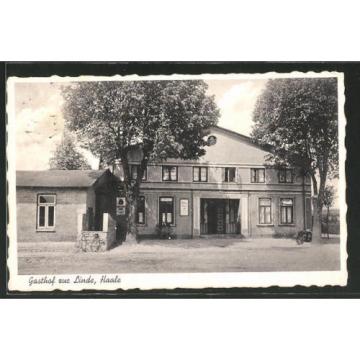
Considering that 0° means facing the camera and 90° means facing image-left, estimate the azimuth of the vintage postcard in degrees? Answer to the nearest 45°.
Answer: approximately 0°
